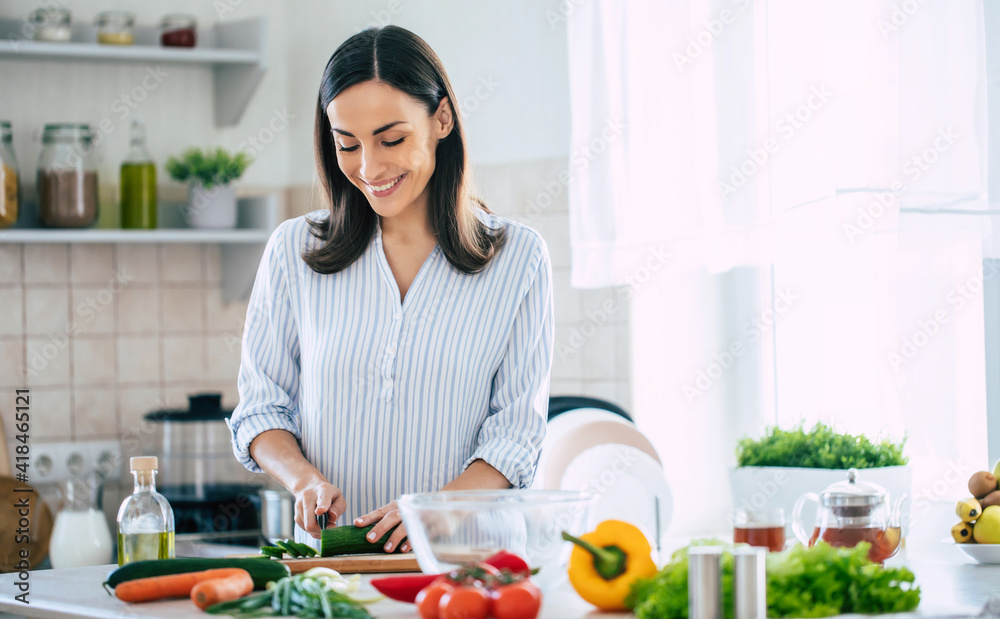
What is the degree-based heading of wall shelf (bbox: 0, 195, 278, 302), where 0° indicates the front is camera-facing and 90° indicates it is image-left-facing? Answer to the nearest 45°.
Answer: approximately 0°

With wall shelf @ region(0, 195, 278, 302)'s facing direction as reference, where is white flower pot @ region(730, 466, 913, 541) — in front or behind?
in front

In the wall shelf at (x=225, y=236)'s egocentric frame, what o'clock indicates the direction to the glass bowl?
The glass bowl is roughly at 12 o'clock from the wall shelf.

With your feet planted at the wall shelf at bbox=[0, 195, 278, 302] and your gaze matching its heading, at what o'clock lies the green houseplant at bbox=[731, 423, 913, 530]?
The green houseplant is roughly at 11 o'clock from the wall shelf.

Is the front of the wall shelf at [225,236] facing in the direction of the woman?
yes

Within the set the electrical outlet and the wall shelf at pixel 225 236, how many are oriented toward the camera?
2

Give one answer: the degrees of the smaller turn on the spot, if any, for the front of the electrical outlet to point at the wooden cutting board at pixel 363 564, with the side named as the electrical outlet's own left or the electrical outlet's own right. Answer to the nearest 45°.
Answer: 0° — it already faces it
